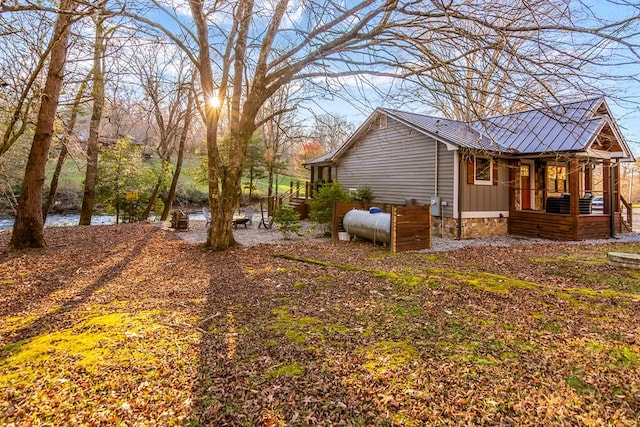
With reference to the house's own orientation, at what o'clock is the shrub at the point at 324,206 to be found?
The shrub is roughly at 4 o'clock from the house.

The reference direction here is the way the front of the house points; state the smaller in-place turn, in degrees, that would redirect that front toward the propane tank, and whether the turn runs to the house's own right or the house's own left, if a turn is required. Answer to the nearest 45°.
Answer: approximately 90° to the house's own right

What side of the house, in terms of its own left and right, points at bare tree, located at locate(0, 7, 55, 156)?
right

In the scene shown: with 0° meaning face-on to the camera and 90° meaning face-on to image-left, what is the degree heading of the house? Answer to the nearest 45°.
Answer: approximately 315°
